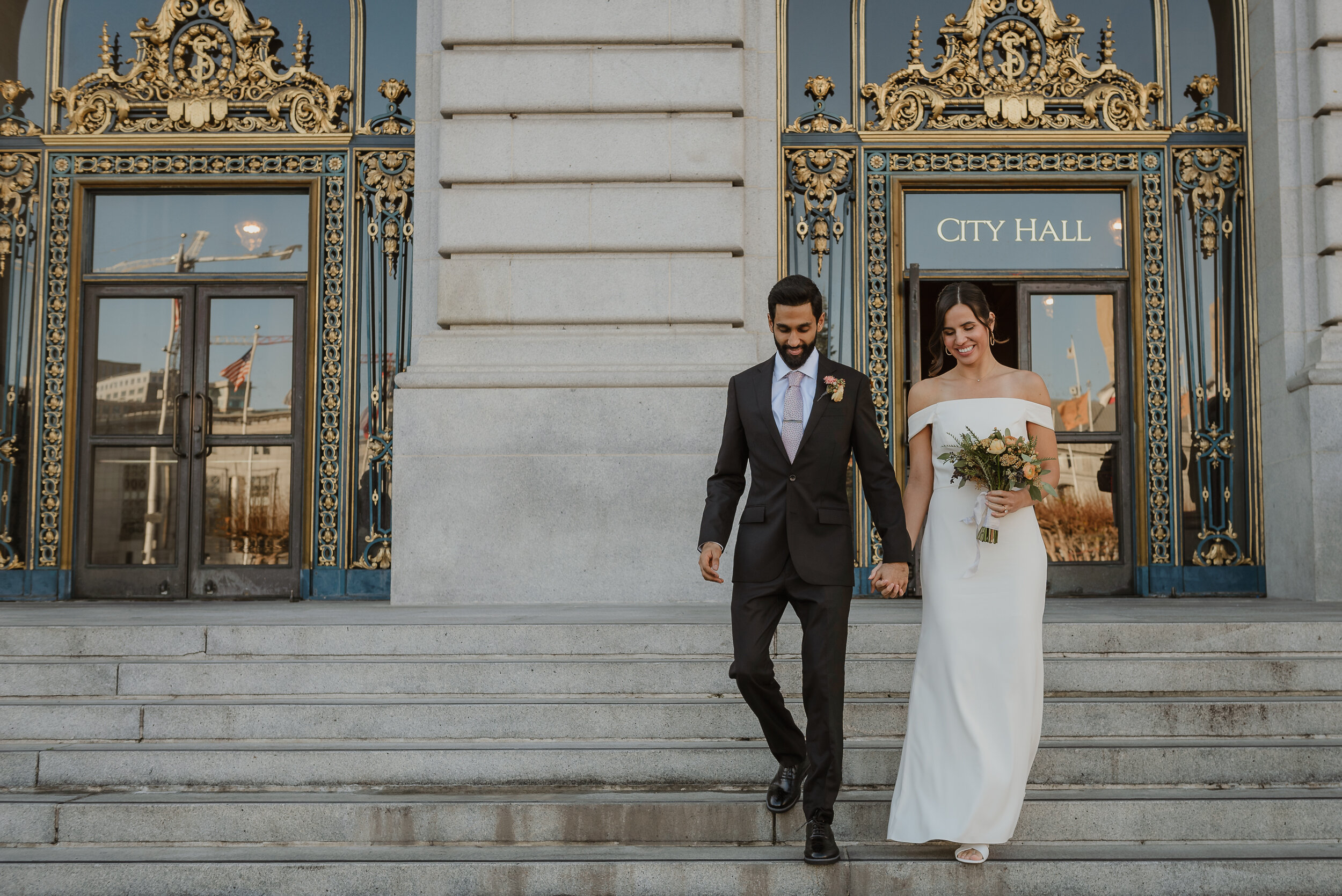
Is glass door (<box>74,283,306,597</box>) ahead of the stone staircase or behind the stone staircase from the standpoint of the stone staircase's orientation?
behind

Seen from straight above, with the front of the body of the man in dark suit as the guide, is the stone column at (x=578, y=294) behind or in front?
behind

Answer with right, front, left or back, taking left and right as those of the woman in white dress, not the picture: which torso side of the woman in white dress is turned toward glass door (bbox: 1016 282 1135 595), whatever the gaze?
back

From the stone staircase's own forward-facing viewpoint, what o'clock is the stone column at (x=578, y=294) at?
The stone column is roughly at 6 o'clock from the stone staircase.

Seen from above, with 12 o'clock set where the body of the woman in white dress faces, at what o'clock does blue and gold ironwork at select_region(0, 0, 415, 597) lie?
The blue and gold ironwork is roughly at 4 o'clock from the woman in white dress.

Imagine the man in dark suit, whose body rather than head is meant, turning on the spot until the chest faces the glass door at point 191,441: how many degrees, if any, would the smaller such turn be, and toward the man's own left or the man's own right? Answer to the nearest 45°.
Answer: approximately 135° to the man's own right

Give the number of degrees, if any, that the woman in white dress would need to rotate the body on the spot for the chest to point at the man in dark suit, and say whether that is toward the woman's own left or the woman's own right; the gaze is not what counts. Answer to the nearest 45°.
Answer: approximately 90° to the woman's own right

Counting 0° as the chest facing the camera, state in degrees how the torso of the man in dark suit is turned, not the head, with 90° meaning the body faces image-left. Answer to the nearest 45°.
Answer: approximately 0°
